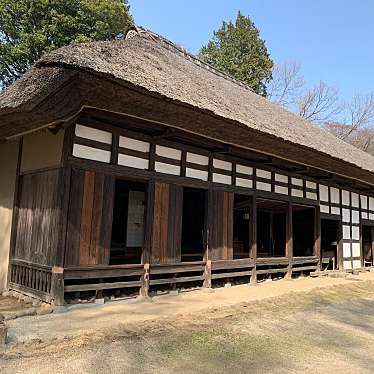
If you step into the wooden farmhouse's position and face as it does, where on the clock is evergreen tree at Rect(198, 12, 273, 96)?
The evergreen tree is roughly at 8 o'clock from the wooden farmhouse.

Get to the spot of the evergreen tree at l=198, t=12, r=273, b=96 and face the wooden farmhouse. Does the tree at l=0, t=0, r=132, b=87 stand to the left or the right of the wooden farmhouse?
right

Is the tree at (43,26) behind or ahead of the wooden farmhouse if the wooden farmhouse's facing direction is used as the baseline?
behind

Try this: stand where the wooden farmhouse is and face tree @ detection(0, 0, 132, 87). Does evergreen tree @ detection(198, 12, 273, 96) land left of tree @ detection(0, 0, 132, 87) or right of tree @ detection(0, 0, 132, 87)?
right

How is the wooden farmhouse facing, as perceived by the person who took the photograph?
facing the viewer and to the right of the viewer
